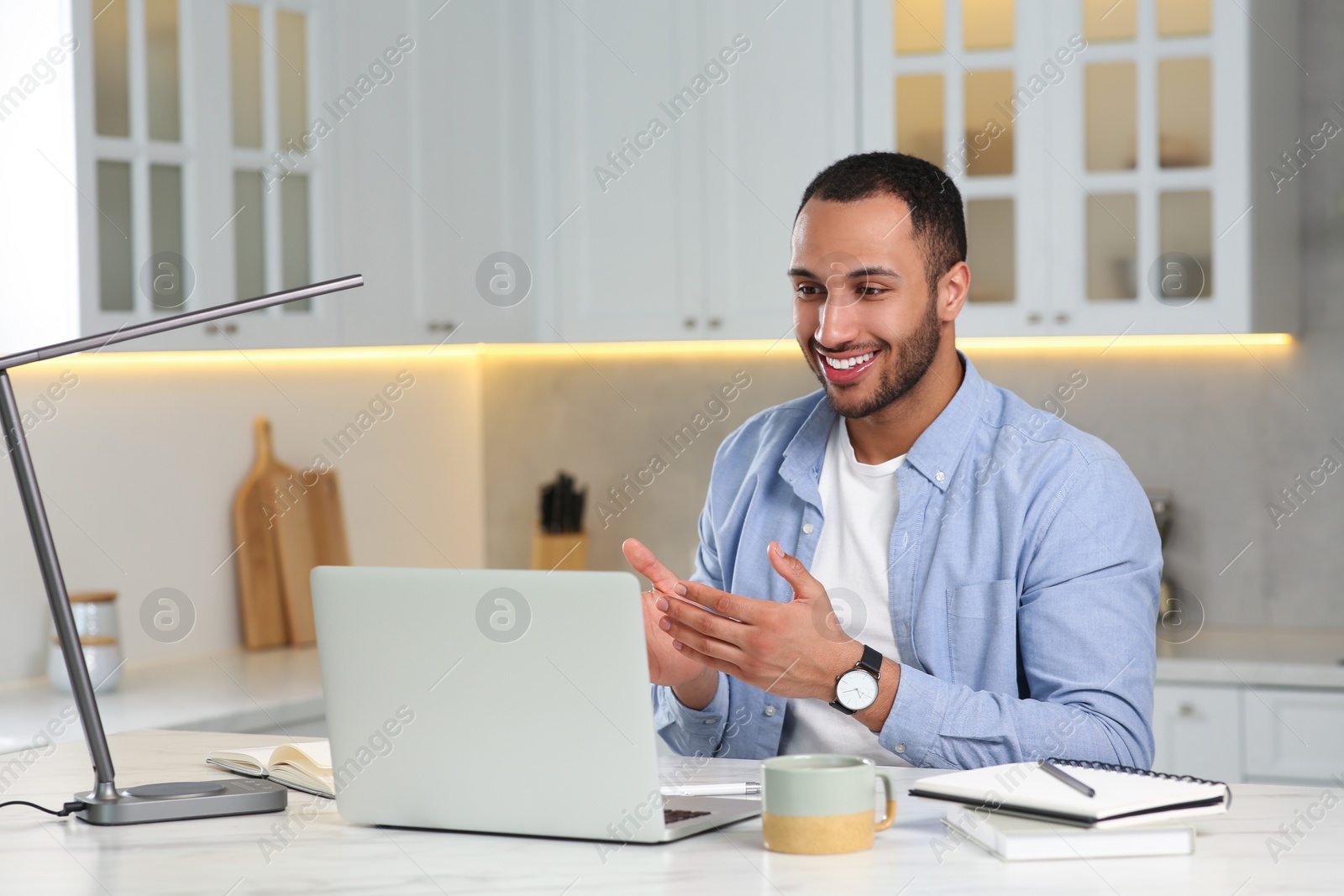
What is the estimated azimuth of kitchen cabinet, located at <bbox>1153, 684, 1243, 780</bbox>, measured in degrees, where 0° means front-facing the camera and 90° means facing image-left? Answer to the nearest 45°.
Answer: approximately 0°

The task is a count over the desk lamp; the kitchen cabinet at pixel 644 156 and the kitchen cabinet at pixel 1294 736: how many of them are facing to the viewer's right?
1

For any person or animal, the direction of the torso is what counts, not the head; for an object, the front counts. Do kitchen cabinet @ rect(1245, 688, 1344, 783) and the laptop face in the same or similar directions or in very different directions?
very different directions

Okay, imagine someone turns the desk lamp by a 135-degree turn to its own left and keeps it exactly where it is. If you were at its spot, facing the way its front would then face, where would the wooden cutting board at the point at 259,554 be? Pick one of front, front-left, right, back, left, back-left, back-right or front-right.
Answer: front-right

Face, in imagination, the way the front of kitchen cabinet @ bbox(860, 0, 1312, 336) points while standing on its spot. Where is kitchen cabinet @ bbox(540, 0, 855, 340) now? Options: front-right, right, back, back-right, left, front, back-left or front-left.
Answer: right

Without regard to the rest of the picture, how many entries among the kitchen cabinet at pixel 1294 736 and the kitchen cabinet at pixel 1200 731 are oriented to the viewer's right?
0

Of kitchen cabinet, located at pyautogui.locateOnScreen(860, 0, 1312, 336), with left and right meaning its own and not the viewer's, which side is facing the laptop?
front

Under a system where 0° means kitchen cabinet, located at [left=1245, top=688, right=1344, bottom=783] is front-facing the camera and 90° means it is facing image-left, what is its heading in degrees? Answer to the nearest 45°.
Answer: approximately 0°

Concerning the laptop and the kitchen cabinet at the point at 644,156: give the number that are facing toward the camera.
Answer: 1

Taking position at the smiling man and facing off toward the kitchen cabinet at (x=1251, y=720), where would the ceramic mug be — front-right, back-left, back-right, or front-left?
back-right

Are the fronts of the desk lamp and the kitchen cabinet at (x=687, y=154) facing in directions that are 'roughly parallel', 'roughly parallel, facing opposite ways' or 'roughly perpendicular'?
roughly perpendicular

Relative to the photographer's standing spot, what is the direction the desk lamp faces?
facing to the right of the viewer

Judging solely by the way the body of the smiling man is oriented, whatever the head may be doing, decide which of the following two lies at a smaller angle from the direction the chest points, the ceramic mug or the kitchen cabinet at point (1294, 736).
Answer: the ceramic mug

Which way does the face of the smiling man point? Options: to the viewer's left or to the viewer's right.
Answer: to the viewer's left

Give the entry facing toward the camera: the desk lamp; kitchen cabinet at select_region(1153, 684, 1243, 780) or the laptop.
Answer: the kitchen cabinet

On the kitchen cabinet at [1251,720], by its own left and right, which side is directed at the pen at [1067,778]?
front
